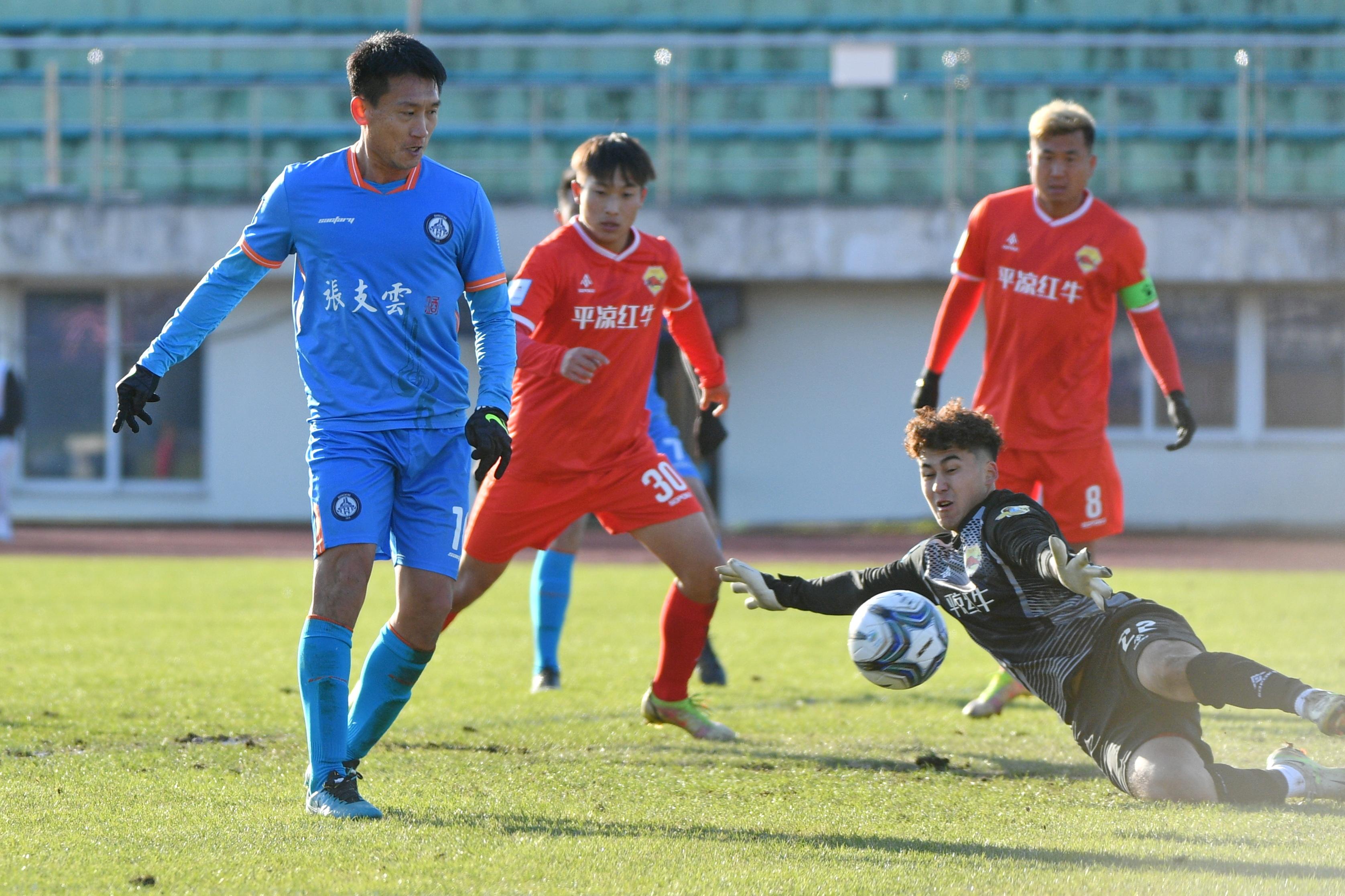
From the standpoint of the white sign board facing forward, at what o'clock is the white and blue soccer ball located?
The white and blue soccer ball is roughly at 12 o'clock from the white sign board.

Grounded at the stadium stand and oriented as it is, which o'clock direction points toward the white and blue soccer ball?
The white and blue soccer ball is roughly at 12 o'clock from the stadium stand.

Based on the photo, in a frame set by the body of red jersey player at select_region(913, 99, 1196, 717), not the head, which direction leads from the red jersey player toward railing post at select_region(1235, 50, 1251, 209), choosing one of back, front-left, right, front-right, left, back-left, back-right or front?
back

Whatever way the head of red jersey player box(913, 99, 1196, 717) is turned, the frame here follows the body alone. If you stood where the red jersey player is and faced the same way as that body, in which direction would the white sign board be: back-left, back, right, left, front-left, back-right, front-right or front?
back

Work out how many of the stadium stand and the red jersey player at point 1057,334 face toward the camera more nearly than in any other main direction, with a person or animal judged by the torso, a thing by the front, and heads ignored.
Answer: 2

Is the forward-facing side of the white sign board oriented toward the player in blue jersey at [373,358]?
yes
